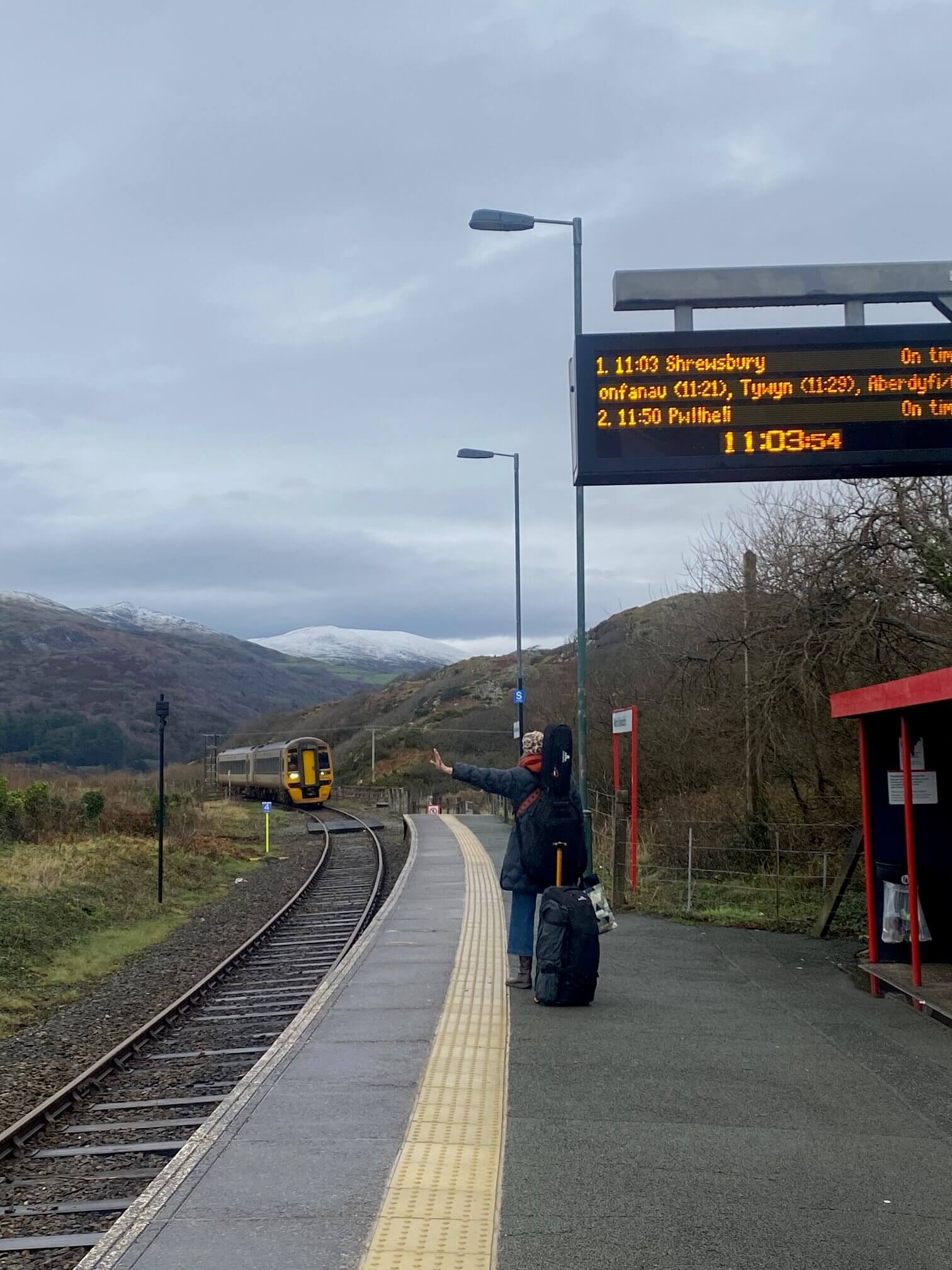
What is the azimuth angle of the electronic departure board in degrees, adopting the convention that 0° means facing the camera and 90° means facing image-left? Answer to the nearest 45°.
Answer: approximately 0°

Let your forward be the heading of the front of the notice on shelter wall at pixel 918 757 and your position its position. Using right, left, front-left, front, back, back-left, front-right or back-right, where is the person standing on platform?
front-right

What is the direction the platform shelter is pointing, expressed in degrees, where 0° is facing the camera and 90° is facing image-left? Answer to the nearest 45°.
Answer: approximately 45°

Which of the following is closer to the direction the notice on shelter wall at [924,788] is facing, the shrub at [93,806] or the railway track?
the railway track

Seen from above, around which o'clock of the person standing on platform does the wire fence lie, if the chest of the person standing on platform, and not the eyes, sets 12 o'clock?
The wire fence is roughly at 2 o'clock from the person standing on platform.

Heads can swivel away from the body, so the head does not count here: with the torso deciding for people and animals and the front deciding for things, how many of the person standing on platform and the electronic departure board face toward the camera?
1
